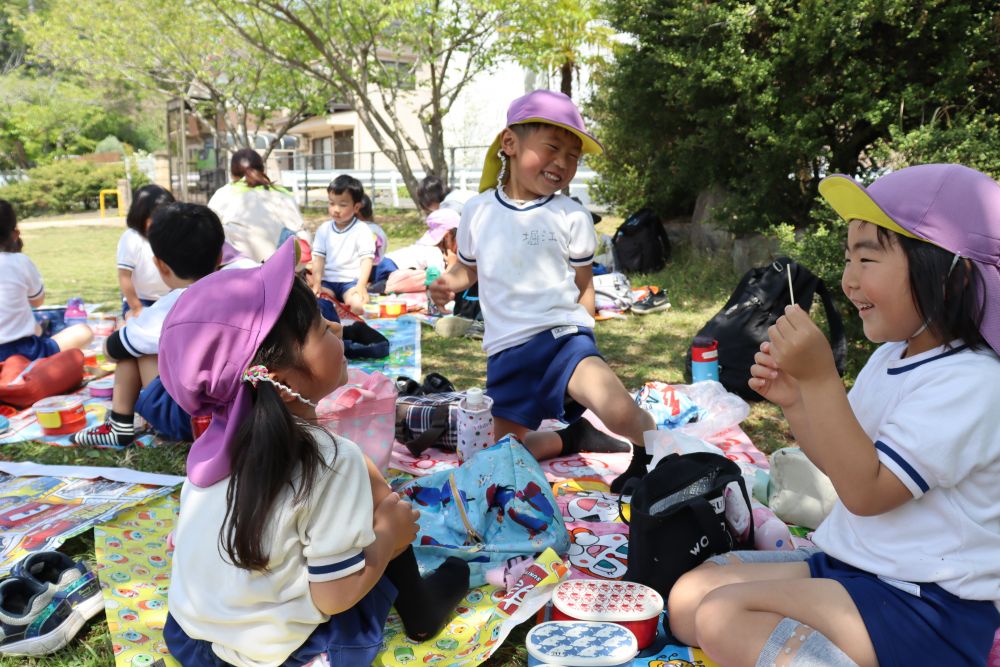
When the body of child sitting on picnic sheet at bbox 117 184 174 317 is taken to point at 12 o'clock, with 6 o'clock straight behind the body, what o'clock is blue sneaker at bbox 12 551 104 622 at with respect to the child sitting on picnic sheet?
The blue sneaker is roughly at 3 o'clock from the child sitting on picnic sheet.

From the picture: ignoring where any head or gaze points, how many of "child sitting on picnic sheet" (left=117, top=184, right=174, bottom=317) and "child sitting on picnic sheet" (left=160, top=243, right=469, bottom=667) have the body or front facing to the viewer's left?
0

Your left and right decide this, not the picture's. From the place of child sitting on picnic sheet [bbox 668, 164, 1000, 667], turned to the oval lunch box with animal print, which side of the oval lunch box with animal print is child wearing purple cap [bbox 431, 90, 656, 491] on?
right

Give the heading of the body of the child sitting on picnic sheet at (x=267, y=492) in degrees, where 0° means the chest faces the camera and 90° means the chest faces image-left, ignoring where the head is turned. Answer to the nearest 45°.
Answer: approximately 225°

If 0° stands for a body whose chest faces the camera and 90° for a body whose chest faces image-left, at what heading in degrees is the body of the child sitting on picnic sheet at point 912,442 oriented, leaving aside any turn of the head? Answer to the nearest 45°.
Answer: approximately 90°

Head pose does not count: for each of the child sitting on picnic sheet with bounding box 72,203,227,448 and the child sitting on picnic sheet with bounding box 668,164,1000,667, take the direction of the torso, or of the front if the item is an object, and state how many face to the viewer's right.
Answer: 0

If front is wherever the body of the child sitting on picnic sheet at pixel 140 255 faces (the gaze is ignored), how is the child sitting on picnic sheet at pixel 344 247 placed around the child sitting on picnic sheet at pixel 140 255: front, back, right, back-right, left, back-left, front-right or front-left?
front-left

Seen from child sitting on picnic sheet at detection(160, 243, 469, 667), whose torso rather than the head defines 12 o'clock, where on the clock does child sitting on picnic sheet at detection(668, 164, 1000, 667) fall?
child sitting on picnic sheet at detection(668, 164, 1000, 667) is roughly at 2 o'clock from child sitting on picnic sheet at detection(160, 243, 469, 667).

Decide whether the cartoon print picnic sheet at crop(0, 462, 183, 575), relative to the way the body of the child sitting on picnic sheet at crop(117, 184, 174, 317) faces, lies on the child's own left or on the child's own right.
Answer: on the child's own right

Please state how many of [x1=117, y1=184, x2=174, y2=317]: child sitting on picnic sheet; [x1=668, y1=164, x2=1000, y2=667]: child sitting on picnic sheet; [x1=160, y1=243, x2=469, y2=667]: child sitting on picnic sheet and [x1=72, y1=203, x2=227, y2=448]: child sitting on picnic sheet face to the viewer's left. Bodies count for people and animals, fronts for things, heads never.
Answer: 2

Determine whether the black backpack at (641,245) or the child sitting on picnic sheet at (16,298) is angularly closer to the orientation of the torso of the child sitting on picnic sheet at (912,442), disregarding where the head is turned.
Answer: the child sitting on picnic sheet
